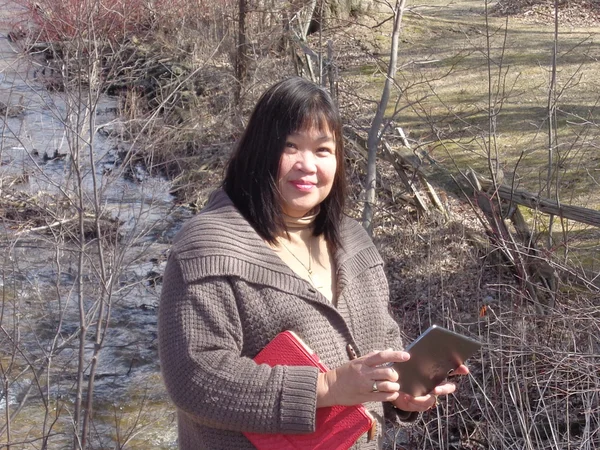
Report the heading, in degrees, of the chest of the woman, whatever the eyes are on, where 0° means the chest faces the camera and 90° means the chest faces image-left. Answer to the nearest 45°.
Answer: approximately 315°

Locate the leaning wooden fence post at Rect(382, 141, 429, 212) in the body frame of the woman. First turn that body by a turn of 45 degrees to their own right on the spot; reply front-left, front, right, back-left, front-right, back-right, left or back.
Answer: back

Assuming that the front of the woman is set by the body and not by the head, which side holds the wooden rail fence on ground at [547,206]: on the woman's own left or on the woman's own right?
on the woman's own left
